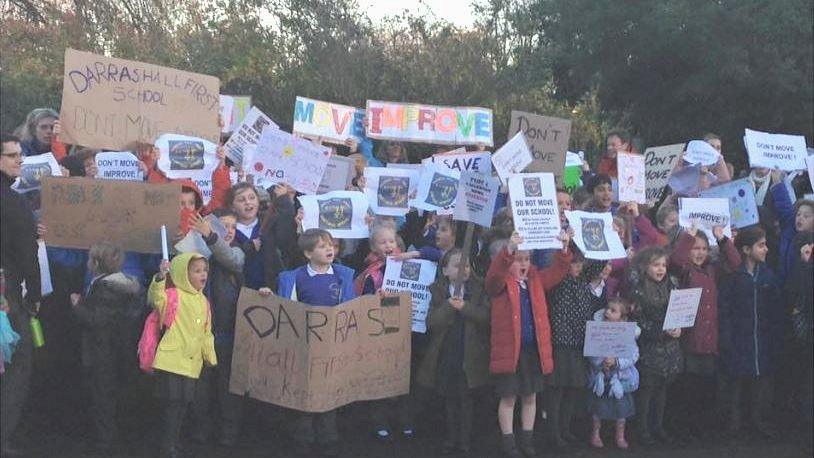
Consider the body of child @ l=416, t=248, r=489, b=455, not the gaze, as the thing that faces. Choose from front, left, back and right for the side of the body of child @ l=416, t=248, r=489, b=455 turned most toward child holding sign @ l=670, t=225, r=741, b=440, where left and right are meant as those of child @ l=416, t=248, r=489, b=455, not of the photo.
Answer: left

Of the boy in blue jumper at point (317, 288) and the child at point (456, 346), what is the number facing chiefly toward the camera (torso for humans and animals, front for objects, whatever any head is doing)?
2

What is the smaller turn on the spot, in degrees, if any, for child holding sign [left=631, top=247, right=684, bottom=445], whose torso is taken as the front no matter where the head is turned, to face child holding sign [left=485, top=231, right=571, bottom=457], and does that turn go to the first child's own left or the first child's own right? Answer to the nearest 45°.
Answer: approximately 90° to the first child's own right

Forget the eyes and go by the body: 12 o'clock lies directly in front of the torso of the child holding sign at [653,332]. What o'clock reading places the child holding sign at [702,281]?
the child holding sign at [702,281] is roughly at 9 o'clock from the child holding sign at [653,332].

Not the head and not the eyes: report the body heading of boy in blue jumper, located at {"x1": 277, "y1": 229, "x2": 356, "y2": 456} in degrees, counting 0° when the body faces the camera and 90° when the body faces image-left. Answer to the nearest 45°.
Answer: approximately 0°

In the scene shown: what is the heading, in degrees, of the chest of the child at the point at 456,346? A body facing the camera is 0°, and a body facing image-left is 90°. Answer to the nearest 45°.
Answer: approximately 0°

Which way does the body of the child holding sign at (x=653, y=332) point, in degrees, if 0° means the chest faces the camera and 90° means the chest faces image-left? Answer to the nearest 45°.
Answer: approximately 315°

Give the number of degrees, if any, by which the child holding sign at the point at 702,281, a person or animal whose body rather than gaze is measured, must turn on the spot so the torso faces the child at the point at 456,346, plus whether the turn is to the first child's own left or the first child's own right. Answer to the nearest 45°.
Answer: approximately 45° to the first child's own right
